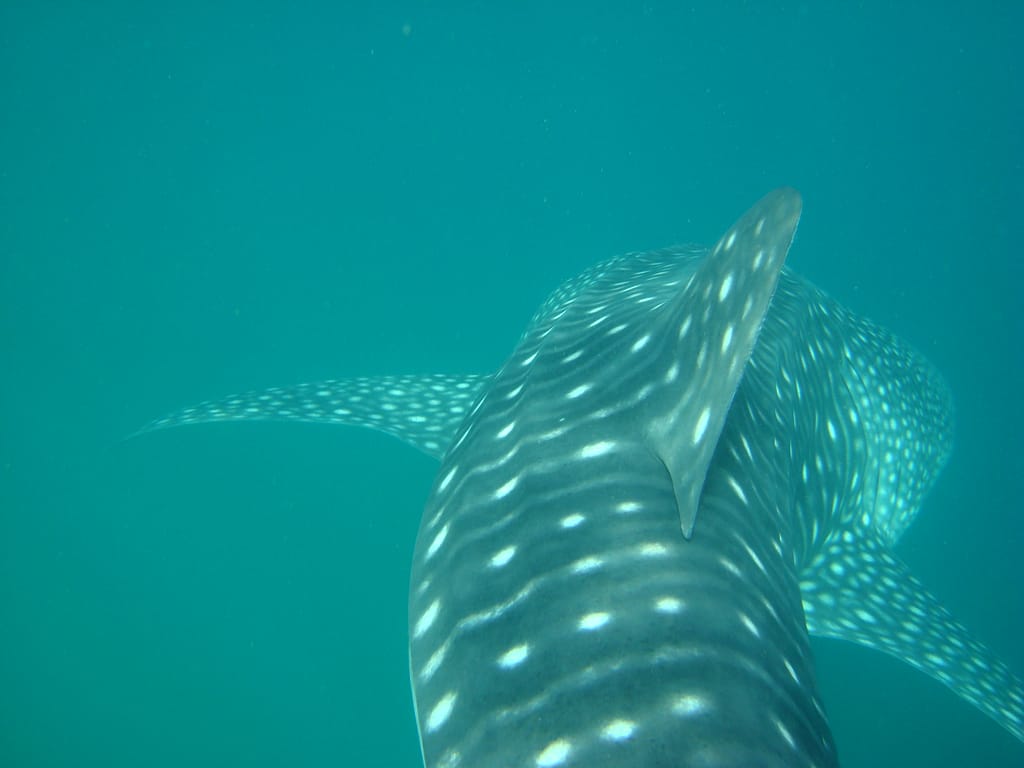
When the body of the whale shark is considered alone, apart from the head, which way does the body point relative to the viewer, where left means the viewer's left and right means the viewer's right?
facing away from the viewer and to the right of the viewer
